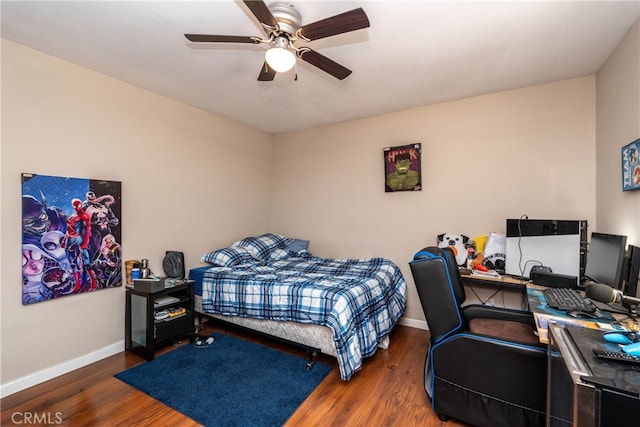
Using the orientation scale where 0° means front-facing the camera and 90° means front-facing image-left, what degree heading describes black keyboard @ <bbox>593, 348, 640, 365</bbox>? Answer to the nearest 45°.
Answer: approximately 45°

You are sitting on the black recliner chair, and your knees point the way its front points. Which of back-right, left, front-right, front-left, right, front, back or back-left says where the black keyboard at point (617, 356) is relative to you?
front-right

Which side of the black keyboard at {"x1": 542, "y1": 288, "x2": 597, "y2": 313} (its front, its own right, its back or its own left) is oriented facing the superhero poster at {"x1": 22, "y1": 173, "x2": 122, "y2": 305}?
front

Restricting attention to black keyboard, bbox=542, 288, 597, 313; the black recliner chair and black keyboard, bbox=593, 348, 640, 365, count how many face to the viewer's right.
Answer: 1

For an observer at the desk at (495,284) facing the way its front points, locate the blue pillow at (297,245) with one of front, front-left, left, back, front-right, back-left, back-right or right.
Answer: front-right

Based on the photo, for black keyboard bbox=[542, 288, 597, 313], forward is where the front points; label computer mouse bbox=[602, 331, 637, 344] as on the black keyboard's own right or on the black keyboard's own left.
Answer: on the black keyboard's own left

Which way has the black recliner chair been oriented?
to the viewer's right

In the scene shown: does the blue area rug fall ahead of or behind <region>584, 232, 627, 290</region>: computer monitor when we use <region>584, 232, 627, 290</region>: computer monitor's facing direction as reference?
ahead

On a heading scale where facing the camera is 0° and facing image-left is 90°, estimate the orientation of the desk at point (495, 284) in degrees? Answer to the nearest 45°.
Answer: approximately 45°
